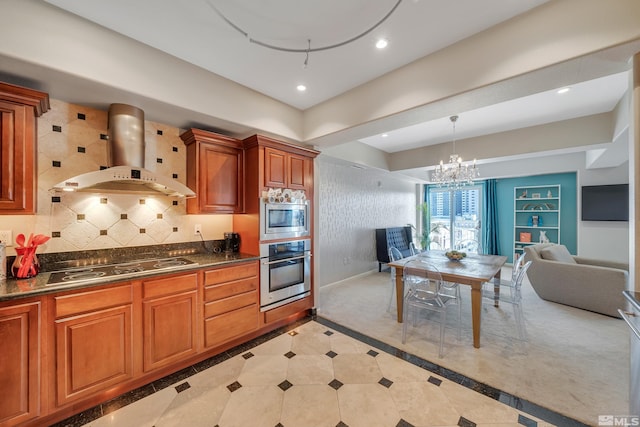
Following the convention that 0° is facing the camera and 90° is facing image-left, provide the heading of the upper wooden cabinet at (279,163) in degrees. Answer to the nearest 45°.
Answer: approximately 315°

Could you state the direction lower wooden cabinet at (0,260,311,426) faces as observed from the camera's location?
facing the viewer and to the right of the viewer

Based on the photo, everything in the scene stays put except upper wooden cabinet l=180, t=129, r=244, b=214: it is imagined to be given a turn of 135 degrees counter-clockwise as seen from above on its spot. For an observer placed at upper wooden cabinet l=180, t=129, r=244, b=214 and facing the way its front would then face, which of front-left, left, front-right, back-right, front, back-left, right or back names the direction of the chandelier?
right

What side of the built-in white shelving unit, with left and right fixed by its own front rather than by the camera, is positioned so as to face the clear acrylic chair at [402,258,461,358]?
front

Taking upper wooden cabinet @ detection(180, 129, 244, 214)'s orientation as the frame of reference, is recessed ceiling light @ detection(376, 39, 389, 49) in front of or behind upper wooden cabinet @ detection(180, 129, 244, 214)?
in front

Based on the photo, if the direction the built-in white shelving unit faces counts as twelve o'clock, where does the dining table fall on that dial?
The dining table is roughly at 12 o'clock from the built-in white shelving unit.

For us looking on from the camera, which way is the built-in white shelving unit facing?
facing the viewer

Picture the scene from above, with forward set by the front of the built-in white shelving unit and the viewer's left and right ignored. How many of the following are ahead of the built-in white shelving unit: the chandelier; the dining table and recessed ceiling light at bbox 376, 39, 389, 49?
3

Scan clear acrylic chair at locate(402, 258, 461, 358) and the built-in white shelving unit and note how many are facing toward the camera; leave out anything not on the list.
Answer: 1

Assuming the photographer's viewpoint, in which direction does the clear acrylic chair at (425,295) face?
facing away from the viewer and to the right of the viewer

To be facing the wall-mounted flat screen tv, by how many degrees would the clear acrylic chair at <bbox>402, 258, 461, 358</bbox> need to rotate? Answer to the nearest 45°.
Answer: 0° — it already faces it
